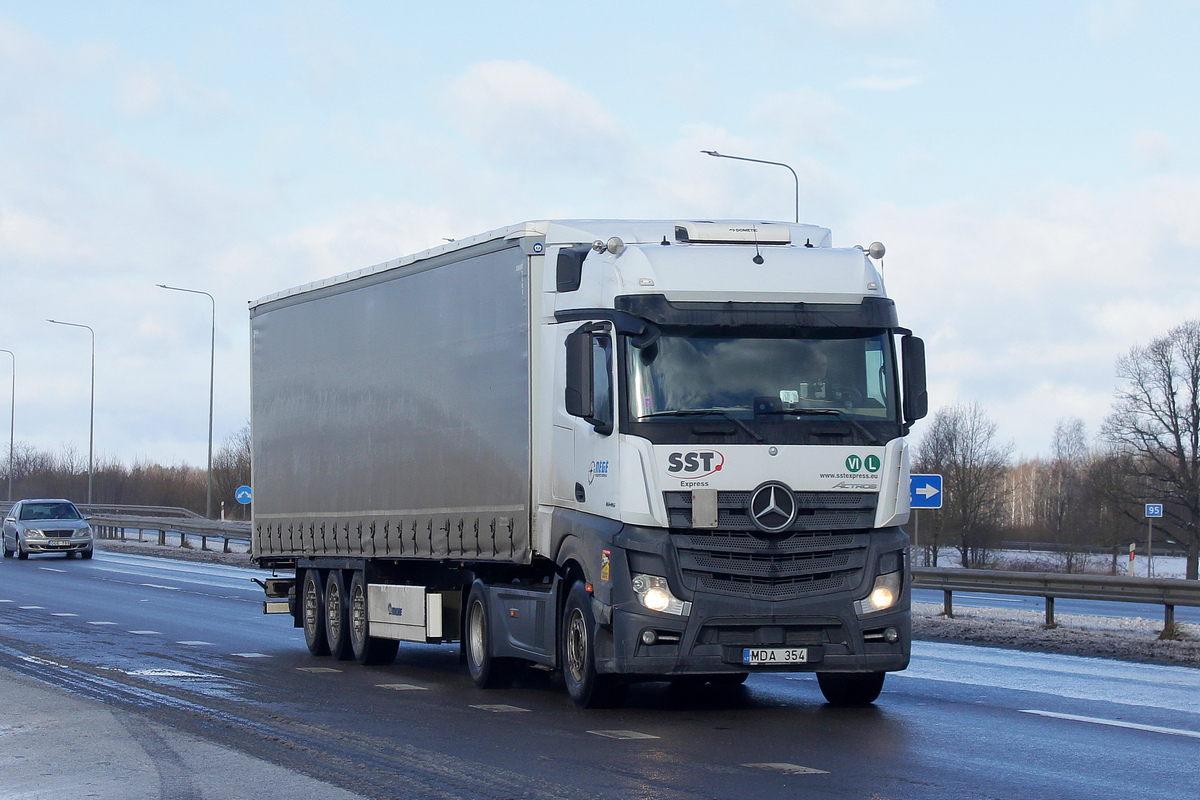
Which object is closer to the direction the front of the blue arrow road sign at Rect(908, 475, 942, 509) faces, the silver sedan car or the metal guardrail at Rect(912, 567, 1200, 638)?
the metal guardrail

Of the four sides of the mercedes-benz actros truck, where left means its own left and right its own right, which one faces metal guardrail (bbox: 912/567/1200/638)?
left

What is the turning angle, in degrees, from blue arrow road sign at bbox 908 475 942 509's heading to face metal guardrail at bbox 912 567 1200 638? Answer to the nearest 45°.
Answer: approximately 45° to its left

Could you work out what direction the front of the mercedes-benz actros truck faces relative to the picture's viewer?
facing the viewer and to the right of the viewer

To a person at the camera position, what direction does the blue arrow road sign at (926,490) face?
facing the viewer

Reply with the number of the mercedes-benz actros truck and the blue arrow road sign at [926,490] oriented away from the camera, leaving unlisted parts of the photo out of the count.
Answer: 0

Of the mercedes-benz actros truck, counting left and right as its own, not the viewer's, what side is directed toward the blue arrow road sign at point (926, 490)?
left

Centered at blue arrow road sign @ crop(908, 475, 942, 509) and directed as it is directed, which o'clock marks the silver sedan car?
The silver sedan car is roughly at 4 o'clock from the blue arrow road sign.

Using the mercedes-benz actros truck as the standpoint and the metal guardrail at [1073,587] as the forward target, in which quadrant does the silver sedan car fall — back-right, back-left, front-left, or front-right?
front-left

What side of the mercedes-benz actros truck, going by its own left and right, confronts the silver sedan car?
back

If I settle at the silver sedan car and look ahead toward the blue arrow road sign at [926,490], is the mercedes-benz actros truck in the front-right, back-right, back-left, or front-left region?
front-right
